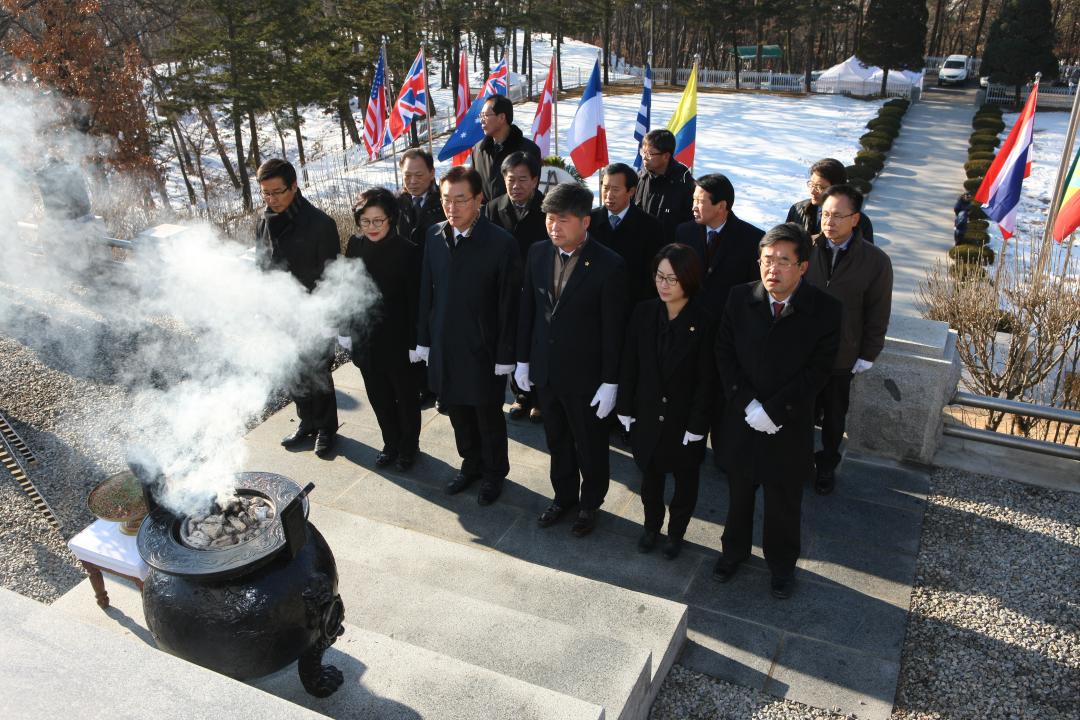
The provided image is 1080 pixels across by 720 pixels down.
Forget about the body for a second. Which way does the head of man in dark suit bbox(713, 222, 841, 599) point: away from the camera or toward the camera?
toward the camera

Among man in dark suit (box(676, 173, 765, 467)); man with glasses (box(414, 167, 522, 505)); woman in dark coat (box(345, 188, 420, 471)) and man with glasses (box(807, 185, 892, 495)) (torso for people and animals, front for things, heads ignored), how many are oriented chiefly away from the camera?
0

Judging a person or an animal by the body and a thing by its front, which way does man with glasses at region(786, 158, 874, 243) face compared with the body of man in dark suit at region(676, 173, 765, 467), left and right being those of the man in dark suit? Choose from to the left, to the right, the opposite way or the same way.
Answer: the same way

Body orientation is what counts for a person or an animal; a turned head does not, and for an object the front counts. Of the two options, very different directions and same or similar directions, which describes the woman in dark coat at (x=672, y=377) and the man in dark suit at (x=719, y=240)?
same or similar directions

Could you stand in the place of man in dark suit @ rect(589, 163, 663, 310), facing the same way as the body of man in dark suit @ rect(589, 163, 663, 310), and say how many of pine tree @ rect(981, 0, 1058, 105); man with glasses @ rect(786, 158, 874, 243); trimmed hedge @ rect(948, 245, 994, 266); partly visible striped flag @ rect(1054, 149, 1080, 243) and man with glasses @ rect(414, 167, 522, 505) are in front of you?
1

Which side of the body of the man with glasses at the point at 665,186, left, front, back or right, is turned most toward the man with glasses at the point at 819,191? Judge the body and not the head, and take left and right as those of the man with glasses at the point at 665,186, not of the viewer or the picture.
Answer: left

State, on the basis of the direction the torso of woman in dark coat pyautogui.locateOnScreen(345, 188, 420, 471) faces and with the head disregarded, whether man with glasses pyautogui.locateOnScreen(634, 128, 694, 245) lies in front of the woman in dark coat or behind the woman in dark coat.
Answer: behind

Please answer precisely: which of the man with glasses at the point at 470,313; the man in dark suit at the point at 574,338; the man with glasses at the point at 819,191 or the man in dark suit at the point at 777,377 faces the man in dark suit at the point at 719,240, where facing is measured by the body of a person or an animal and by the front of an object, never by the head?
the man with glasses at the point at 819,191

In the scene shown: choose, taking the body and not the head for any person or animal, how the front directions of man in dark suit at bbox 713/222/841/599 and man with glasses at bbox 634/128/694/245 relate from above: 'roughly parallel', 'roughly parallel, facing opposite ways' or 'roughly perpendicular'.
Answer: roughly parallel

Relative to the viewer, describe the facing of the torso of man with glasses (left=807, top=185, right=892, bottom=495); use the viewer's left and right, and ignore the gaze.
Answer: facing the viewer and to the left of the viewer

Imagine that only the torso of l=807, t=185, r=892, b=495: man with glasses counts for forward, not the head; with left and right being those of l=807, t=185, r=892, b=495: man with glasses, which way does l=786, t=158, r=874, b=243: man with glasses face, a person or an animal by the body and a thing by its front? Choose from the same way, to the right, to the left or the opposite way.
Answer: the same way

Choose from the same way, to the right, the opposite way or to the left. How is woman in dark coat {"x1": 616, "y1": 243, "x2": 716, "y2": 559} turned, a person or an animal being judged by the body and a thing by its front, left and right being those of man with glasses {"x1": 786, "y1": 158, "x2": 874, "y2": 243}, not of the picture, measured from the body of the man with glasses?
the same way

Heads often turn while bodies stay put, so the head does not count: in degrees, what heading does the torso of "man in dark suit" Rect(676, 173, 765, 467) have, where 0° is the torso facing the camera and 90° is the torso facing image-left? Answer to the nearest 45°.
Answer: approximately 45°

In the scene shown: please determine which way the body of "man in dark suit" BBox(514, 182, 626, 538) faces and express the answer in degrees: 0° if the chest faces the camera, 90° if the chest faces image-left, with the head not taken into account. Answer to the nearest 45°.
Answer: approximately 45°

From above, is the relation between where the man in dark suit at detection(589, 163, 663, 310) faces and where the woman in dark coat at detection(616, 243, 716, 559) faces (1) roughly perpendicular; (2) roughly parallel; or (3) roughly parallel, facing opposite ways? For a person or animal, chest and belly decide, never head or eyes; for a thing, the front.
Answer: roughly parallel

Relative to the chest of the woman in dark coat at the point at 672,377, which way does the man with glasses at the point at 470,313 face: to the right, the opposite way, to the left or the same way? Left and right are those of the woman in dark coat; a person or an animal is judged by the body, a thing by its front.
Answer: the same way

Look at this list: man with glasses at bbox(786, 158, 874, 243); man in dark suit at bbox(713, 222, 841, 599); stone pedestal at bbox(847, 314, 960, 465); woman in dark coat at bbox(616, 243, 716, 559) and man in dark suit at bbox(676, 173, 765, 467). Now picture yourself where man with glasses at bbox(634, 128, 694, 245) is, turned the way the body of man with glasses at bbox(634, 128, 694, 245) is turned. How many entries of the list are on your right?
0

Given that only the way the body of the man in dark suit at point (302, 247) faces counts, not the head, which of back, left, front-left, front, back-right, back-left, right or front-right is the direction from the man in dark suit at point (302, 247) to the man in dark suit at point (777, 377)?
left

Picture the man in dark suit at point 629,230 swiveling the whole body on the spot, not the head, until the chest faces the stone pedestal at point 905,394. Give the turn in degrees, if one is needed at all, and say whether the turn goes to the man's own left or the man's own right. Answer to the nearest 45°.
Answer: approximately 135° to the man's own left

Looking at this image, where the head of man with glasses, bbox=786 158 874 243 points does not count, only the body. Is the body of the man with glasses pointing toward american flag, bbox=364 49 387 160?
no

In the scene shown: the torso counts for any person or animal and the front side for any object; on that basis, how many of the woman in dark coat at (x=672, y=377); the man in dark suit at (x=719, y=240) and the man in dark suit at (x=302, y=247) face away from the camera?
0

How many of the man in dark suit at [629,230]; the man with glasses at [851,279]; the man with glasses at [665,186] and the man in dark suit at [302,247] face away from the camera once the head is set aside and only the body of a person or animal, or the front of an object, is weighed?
0

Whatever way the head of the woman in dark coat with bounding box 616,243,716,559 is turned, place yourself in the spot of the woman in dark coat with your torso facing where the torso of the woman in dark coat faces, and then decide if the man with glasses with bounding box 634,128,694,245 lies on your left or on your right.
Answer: on your right
